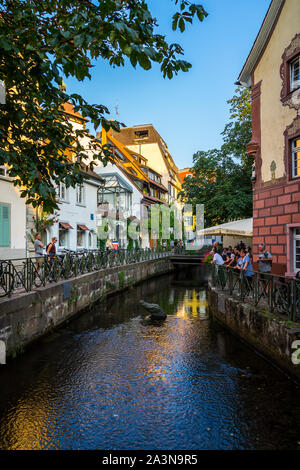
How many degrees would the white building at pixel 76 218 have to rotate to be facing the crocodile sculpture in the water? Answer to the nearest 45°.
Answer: approximately 45° to its right

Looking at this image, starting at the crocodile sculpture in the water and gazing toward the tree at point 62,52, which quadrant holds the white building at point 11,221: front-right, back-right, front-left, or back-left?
back-right

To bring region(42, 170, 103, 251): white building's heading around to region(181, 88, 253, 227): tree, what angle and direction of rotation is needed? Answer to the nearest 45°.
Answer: approximately 45° to its left

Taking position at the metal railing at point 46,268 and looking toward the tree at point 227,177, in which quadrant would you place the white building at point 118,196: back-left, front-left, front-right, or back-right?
front-left

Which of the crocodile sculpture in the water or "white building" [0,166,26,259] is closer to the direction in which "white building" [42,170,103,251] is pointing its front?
the crocodile sculpture in the water

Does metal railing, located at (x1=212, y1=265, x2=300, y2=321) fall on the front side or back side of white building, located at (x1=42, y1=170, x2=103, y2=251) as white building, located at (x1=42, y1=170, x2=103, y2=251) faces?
on the front side

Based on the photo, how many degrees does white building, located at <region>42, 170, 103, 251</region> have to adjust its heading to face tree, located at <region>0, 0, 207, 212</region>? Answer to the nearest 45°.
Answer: approximately 45° to its right

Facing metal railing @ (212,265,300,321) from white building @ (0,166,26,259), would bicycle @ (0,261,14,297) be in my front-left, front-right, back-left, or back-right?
front-right

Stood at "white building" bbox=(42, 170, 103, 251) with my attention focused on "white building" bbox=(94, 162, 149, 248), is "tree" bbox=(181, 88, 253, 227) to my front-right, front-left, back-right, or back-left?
front-right

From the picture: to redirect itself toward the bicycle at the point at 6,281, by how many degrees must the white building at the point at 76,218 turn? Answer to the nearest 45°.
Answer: approximately 45° to its right

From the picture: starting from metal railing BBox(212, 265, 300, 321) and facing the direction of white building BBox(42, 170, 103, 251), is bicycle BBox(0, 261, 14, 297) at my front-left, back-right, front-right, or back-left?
front-left

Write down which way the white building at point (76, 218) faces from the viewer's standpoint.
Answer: facing the viewer and to the right of the viewer
